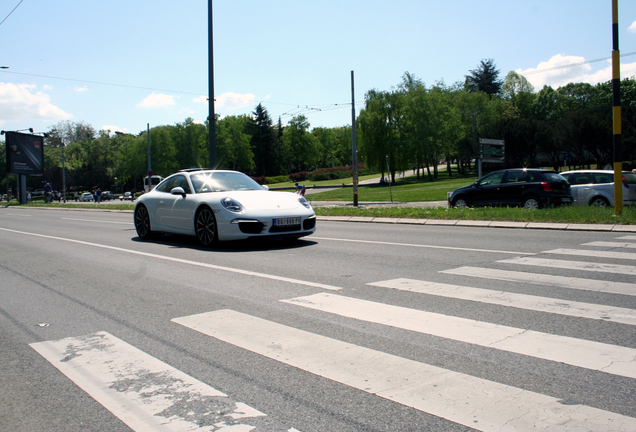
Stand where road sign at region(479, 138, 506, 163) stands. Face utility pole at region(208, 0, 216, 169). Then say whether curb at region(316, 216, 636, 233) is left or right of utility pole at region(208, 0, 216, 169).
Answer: left

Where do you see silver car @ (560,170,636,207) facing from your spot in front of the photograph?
facing away from the viewer and to the left of the viewer

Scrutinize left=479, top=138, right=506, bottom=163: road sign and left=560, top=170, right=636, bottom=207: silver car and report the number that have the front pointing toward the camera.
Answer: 1

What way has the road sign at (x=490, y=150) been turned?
toward the camera

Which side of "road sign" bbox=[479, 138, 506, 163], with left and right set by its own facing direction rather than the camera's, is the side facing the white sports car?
front

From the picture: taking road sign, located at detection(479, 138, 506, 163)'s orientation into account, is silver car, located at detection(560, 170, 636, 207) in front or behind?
in front

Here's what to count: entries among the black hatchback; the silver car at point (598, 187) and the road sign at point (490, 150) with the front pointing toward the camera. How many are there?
1

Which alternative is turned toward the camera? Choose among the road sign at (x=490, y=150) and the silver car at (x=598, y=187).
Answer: the road sign

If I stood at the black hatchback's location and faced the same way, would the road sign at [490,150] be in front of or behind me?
in front

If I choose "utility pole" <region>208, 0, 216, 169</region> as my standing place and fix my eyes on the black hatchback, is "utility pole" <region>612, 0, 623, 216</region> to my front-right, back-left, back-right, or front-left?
front-right

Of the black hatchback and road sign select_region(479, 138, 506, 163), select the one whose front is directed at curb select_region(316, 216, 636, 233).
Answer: the road sign

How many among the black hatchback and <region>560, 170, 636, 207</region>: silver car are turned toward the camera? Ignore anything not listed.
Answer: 0

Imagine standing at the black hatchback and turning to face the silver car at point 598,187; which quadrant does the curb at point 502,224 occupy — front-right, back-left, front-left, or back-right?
back-right

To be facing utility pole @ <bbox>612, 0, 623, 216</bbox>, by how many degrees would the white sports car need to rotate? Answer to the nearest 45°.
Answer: approximately 45° to its left

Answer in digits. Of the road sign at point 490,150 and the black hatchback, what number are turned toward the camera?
1

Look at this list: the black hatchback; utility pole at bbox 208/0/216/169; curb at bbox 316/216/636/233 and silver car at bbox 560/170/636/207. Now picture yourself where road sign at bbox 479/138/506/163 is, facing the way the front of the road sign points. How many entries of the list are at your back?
0

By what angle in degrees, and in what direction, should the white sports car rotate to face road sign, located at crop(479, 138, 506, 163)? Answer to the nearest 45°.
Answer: approximately 90° to its left

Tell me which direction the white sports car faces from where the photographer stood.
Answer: facing the viewer and to the right of the viewer

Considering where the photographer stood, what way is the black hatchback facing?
facing away from the viewer and to the left of the viewer
